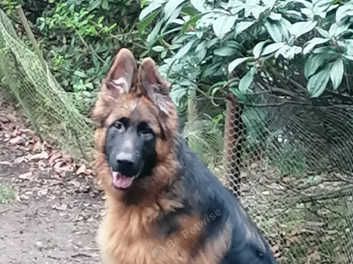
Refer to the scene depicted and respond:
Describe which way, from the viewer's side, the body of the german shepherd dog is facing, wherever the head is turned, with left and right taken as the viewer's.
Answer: facing the viewer and to the left of the viewer

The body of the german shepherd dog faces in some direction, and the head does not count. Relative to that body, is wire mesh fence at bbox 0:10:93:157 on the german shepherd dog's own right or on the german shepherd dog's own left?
on the german shepherd dog's own right

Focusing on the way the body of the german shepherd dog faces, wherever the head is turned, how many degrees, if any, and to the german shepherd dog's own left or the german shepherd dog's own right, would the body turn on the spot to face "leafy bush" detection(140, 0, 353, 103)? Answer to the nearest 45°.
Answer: approximately 180°
